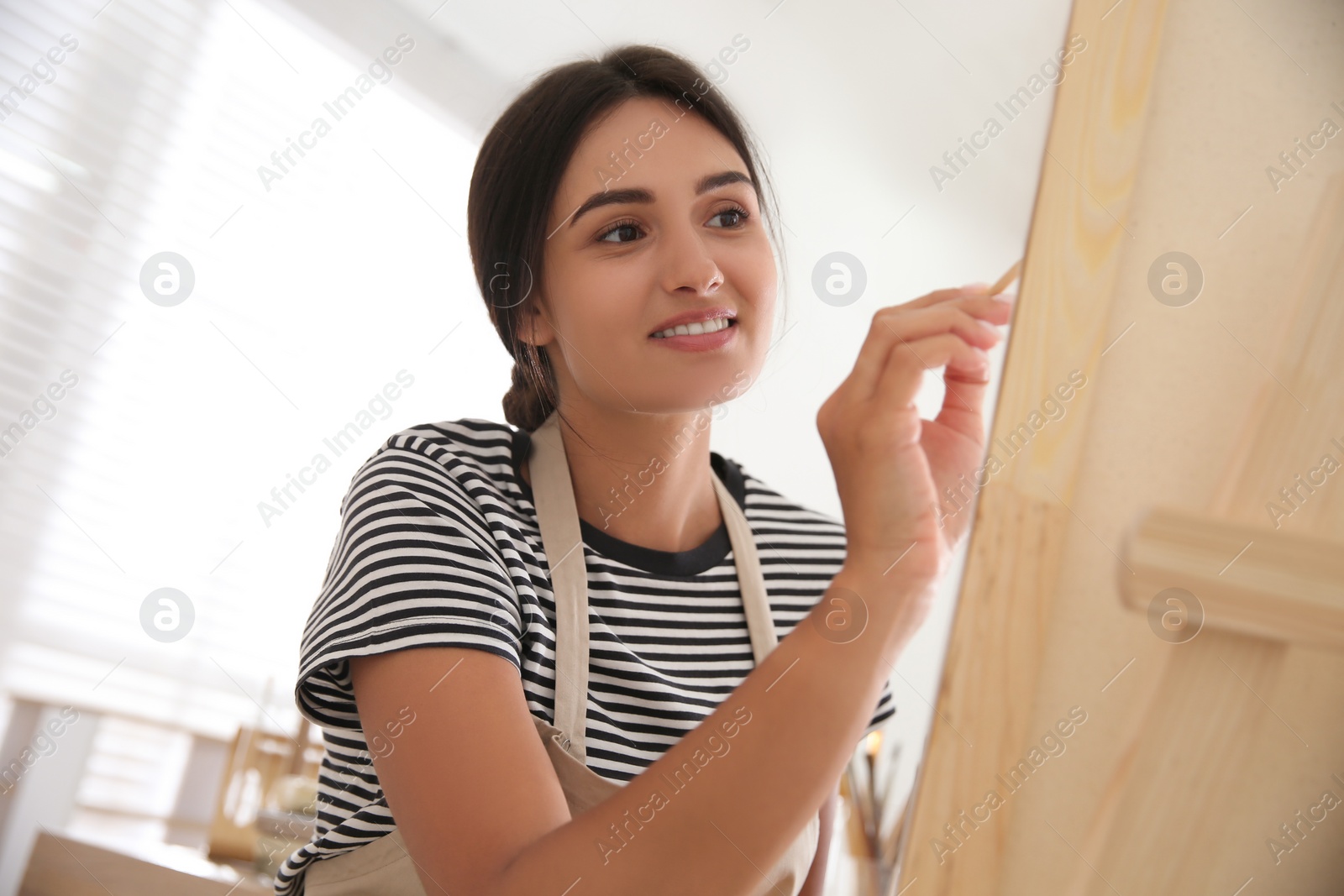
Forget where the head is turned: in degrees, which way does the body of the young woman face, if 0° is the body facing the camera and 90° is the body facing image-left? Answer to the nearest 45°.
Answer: approximately 315°

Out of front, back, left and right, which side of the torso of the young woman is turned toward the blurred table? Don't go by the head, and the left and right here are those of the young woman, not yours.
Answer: back
